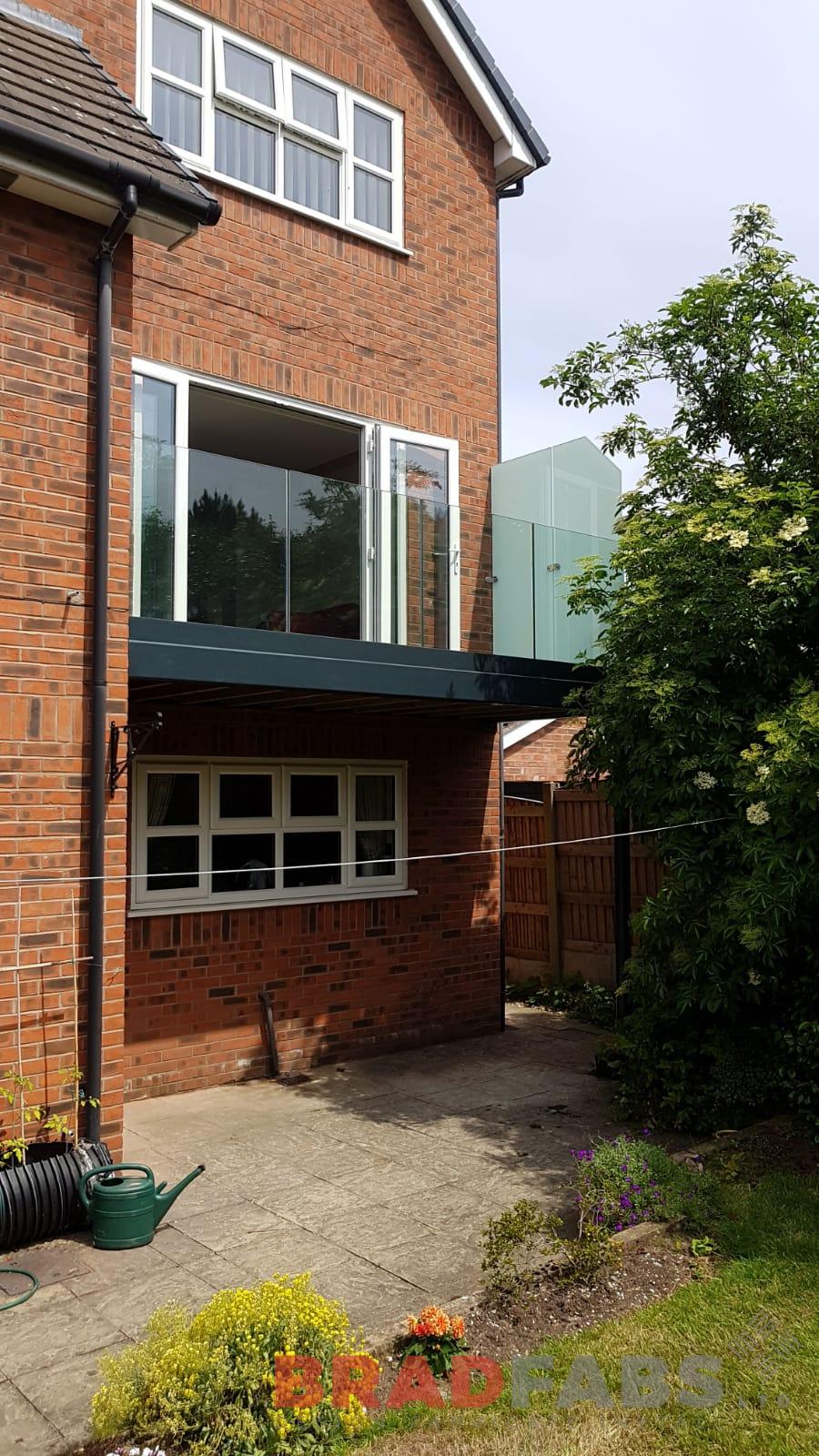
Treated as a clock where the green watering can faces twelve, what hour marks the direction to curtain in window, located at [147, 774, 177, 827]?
The curtain in window is roughly at 9 o'clock from the green watering can.

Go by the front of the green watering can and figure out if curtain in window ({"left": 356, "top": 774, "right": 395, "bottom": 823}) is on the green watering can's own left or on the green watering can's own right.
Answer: on the green watering can's own left

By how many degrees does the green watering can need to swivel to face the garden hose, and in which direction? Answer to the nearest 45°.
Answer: approximately 135° to its right

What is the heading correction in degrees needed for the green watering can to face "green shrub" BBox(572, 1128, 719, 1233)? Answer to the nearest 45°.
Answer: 0° — it already faces it

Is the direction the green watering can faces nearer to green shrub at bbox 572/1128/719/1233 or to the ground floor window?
the green shrub

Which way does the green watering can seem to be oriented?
to the viewer's right

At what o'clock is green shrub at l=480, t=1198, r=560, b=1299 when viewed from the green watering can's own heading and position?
The green shrub is roughly at 1 o'clock from the green watering can.

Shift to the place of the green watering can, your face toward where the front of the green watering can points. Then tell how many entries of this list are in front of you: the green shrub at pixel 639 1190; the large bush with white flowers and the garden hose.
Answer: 2
